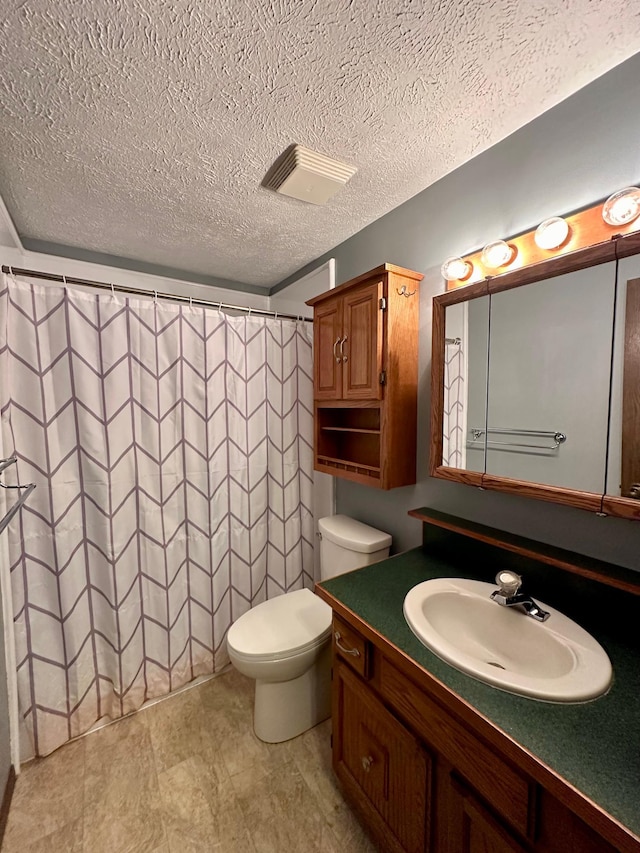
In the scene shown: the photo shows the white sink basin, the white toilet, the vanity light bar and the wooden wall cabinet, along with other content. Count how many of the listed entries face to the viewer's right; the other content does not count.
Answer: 0

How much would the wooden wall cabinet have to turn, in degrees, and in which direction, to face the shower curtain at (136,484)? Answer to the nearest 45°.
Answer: approximately 45° to its right

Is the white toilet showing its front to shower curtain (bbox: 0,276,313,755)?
no

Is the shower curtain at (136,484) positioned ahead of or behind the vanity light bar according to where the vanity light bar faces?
ahead

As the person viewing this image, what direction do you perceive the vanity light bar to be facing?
facing the viewer and to the left of the viewer

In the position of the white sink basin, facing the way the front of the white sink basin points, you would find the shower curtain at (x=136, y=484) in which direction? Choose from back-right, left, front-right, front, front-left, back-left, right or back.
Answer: front-right

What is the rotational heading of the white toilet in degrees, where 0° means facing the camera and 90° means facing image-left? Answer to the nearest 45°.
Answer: approximately 45°

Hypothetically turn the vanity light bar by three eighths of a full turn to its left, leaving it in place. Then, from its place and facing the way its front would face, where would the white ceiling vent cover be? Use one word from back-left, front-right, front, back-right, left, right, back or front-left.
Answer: back

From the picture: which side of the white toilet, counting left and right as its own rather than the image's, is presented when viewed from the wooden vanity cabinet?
left

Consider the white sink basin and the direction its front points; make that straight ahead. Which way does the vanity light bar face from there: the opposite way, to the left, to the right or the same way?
the same way
